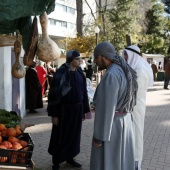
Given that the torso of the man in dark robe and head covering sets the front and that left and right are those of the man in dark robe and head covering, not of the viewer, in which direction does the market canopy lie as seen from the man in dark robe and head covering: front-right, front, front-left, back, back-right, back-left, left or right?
front-right

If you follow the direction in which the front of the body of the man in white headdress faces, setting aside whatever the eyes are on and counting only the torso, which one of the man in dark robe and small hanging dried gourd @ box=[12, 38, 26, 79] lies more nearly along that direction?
the man in dark robe and head covering

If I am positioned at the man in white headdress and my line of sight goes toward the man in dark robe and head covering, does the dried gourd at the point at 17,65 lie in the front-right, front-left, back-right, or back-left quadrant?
front-left

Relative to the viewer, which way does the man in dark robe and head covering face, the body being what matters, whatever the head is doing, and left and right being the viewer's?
facing the viewer and to the right of the viewer

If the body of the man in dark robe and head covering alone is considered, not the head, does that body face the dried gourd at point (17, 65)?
no

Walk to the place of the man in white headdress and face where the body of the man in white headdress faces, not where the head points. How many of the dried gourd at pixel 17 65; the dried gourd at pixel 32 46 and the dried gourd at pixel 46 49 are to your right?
0

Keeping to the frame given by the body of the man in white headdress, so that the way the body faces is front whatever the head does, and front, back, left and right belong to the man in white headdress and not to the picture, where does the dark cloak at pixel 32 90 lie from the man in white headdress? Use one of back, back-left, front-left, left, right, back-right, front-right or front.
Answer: front-right

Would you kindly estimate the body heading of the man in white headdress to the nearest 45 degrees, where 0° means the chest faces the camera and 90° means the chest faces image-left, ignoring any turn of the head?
approximately 90°

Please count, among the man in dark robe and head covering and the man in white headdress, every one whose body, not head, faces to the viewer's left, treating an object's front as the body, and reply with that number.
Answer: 1
